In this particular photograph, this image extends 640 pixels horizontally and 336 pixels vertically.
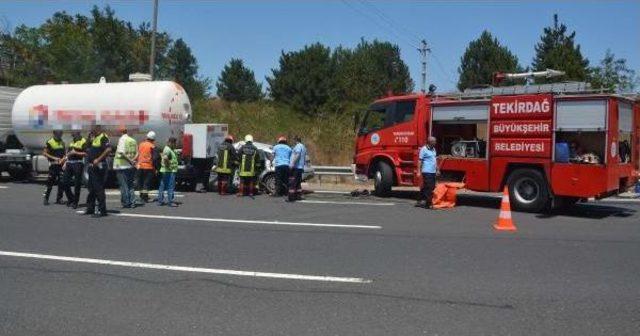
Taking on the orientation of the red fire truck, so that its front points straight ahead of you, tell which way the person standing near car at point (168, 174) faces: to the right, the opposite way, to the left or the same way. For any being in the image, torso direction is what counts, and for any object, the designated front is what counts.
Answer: to the right

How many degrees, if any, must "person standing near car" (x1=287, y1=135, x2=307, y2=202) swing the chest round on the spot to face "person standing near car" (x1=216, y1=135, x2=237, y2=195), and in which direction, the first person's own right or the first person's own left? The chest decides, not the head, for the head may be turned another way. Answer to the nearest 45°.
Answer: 0° — they already face them

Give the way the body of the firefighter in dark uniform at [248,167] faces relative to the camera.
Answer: away from the camera

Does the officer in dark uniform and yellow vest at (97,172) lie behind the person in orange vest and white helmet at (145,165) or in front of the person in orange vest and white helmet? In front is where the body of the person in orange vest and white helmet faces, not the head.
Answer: behind

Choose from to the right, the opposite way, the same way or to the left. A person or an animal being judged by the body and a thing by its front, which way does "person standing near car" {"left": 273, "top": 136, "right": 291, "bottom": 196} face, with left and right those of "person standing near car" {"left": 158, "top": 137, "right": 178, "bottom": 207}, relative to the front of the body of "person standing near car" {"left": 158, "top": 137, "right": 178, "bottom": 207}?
to the left

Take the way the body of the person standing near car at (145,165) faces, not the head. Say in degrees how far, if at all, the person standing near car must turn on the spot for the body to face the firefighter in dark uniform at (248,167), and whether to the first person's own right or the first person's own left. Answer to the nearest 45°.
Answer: approximately 45° to the first person's own right

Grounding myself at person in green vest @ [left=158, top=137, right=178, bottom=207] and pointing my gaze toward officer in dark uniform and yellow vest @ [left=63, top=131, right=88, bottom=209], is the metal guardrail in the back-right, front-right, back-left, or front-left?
back-right

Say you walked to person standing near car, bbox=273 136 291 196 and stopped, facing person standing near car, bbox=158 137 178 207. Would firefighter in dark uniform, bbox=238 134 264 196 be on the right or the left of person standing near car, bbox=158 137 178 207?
right

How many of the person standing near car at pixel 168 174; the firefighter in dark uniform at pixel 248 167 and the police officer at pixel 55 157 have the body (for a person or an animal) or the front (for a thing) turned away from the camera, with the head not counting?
1

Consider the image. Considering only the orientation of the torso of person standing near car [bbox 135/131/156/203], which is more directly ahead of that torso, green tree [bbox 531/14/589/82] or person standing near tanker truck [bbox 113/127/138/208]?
the green tree

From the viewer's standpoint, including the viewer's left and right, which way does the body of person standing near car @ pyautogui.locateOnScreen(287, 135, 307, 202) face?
facing away from the viewer and to the left of the viewer

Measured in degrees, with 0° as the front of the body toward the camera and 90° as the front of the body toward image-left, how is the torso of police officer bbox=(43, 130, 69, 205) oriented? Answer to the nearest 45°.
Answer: approximately 315°

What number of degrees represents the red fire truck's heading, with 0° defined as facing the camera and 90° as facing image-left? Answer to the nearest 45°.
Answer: approximately 135°
